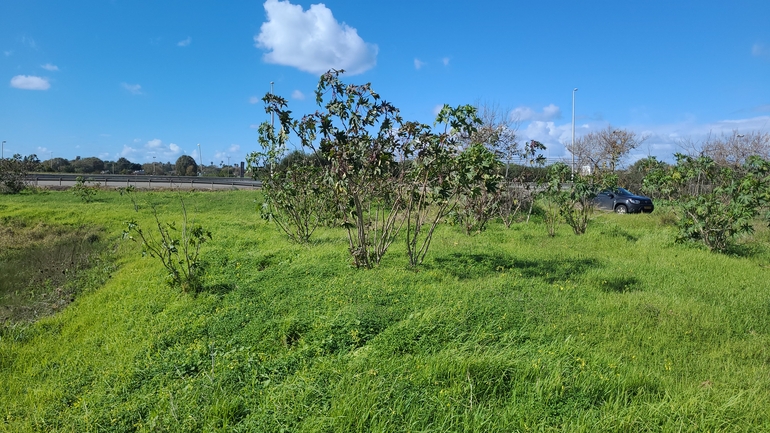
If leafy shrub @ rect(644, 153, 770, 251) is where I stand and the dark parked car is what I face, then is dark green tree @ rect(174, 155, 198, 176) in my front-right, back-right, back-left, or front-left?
front-left

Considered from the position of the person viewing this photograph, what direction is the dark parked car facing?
facing the viewer and to the right of the viewer

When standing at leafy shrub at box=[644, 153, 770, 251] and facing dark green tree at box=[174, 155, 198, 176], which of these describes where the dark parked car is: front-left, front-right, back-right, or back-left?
front-right

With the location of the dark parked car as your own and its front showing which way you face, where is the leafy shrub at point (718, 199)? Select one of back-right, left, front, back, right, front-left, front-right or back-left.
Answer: front-right

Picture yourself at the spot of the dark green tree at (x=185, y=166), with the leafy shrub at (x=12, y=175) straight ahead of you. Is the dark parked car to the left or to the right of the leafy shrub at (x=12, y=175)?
left

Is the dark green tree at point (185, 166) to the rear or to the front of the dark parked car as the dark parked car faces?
to the rear

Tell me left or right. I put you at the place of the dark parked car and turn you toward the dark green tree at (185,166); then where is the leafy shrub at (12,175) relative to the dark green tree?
left
